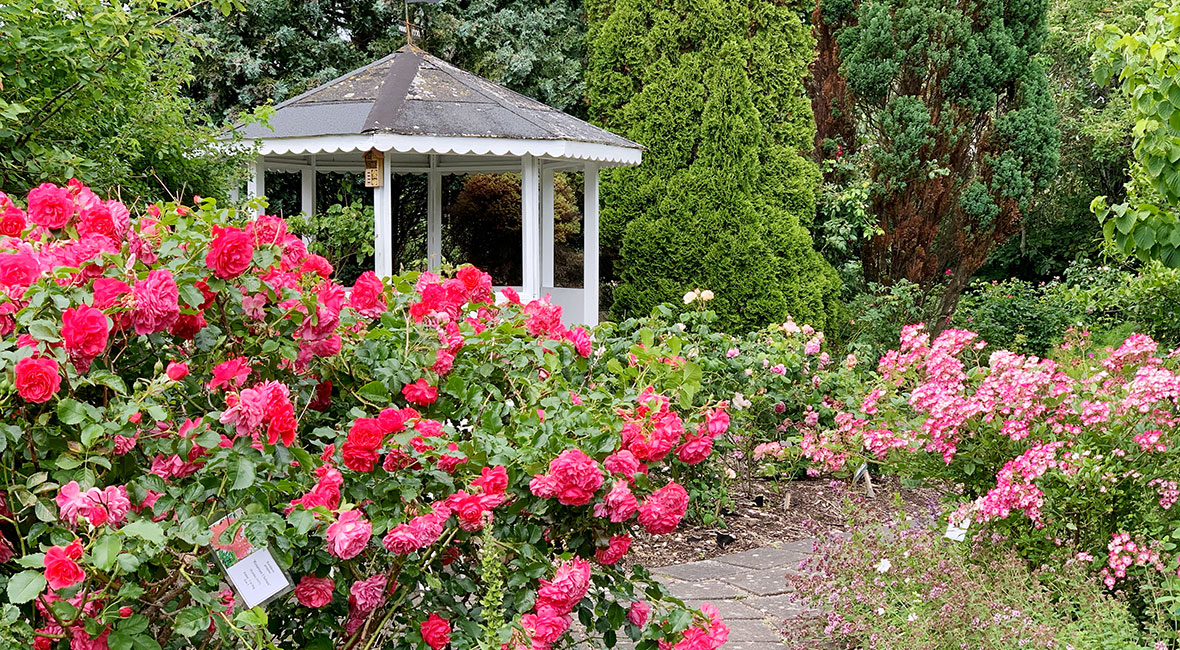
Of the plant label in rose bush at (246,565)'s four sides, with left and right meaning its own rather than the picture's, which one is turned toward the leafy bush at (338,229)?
back

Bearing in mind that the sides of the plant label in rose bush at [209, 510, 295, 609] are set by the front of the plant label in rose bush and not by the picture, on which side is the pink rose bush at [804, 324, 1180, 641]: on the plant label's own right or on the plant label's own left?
on the plant label's own left

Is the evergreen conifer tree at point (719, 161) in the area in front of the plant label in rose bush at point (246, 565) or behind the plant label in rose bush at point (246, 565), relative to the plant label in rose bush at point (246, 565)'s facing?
behind

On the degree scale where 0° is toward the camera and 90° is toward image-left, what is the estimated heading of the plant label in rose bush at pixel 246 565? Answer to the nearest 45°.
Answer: approximately 0°

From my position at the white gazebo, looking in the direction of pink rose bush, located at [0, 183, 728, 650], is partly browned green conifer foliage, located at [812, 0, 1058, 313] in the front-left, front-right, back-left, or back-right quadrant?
back-left

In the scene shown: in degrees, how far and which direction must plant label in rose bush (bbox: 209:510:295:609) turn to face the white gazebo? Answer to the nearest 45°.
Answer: approximately 180°
